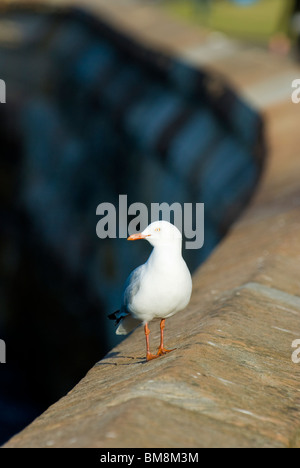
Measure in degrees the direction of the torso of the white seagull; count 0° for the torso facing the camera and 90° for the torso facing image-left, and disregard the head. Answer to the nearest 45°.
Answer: approximately 315°
